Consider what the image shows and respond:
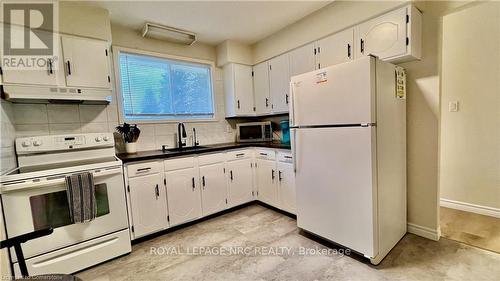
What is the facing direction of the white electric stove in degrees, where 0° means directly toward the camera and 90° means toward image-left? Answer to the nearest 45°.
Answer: approximately 0°

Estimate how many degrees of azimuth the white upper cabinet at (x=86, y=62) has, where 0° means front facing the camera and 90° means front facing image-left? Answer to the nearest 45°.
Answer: approximately 0°

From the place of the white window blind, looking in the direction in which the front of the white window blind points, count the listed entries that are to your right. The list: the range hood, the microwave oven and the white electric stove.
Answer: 2

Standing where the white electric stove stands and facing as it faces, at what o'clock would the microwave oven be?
The microwave oven is roughly at 9 o'clock from the white electric stove.

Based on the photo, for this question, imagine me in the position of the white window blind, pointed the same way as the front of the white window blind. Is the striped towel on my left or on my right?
on my right

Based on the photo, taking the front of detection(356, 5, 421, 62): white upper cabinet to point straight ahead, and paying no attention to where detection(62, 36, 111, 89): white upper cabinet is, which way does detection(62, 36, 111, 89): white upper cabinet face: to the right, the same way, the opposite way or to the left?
to the left

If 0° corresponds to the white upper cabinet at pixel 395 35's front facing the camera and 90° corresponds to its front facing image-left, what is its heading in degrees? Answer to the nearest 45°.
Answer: approximately 45°
